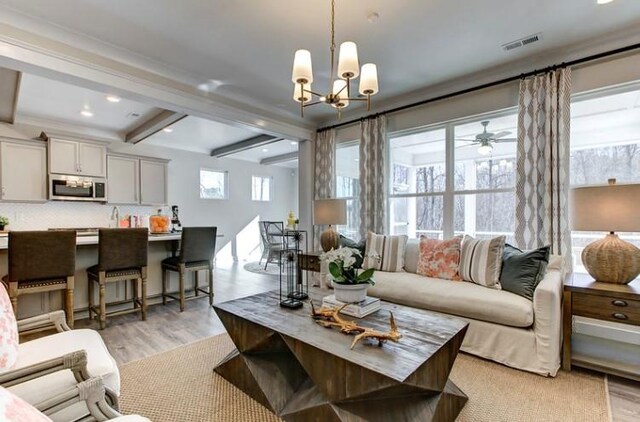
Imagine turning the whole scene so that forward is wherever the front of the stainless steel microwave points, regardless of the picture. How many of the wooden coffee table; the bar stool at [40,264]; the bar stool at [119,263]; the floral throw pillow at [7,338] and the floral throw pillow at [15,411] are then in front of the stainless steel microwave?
5

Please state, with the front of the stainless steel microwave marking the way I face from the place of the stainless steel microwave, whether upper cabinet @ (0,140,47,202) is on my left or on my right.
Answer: on my right

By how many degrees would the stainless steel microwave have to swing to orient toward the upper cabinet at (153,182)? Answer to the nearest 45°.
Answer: approximately 90° to its left

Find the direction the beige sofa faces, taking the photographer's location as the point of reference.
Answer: facing the viewer and to the left of the viewer

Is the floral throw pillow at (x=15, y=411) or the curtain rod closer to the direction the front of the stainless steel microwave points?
the floral throw pillow

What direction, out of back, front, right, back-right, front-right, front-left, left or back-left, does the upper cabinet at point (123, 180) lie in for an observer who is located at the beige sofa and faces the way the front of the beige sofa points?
front-right

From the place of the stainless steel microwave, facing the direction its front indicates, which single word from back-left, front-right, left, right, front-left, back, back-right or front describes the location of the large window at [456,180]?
front-left

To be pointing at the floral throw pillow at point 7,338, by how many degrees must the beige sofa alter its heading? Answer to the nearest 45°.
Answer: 0° — it already faces it

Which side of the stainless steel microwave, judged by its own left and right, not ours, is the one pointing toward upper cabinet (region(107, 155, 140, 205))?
left

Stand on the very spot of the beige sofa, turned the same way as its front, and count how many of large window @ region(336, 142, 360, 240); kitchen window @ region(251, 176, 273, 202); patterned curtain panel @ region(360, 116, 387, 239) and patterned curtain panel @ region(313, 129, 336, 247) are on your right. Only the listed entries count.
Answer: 4

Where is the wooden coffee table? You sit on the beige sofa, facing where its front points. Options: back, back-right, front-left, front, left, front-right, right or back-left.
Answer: front

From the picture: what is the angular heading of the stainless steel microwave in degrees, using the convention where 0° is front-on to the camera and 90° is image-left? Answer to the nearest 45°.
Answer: approximately 0°

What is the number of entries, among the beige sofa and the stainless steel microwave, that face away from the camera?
0

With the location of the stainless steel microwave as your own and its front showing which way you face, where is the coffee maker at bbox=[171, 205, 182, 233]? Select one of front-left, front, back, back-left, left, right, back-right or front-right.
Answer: left

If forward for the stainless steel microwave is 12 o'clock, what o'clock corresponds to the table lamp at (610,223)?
The table lamp is roughly at 11 o'clock from the stainless steel microwave.
